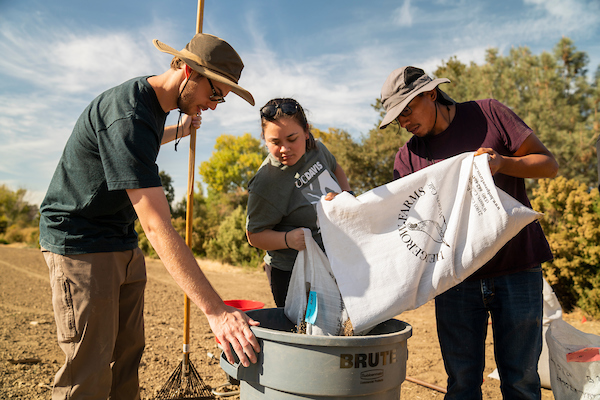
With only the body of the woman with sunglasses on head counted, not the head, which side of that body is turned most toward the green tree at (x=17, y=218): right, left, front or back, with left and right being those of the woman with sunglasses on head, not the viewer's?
back

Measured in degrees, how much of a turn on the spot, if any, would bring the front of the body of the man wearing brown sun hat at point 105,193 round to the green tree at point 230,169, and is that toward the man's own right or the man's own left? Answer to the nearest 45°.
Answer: approximately 90° to the man's own left

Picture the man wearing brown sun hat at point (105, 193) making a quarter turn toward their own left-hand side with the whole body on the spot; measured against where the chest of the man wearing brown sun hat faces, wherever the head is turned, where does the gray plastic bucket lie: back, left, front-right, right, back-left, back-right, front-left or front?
back-right

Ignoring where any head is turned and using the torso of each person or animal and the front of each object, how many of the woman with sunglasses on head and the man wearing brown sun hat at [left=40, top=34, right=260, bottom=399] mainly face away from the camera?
0

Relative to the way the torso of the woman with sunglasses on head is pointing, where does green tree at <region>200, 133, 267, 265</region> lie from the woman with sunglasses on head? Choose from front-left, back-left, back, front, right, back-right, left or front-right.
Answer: back-left

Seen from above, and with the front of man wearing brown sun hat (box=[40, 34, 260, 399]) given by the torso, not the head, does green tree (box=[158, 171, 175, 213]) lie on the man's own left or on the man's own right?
on the man's own left

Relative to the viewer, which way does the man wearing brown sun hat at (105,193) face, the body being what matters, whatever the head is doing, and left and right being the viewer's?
facing to the right of the viewer

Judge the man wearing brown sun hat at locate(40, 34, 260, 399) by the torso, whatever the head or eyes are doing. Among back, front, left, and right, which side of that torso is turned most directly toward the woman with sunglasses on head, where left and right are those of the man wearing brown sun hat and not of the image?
front

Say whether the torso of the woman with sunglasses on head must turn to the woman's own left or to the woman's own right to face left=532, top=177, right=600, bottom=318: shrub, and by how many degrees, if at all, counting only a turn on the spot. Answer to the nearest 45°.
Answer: approximately 90° to the woman's own left

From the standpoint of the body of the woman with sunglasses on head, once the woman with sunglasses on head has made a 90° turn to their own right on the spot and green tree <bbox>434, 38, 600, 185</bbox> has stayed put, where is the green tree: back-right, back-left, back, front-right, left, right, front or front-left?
back
